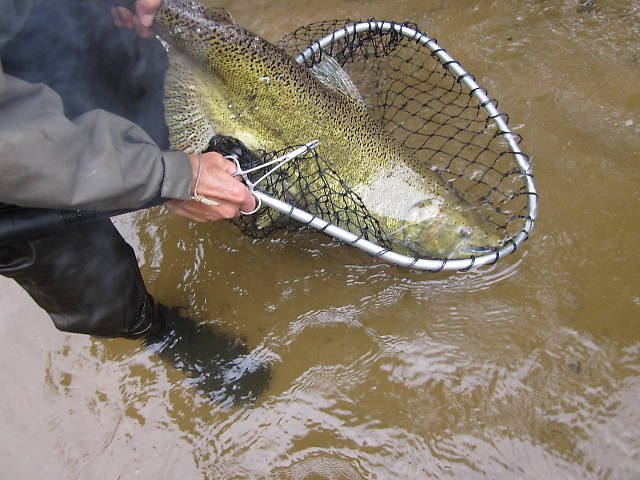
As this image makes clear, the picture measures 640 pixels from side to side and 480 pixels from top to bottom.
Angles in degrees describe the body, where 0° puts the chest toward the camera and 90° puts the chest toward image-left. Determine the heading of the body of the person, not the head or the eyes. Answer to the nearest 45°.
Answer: approximately 270°
